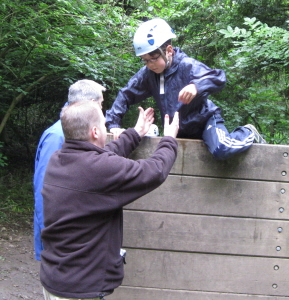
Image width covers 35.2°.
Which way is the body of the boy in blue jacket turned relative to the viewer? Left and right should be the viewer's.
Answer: facing the viewer and to the left of the viewer

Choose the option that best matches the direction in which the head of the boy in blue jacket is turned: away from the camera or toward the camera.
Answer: toward the camera

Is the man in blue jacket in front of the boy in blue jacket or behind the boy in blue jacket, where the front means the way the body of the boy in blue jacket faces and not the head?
in front
